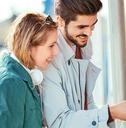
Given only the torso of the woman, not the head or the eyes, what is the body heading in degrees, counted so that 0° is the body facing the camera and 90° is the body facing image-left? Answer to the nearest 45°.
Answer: approximately 270°
